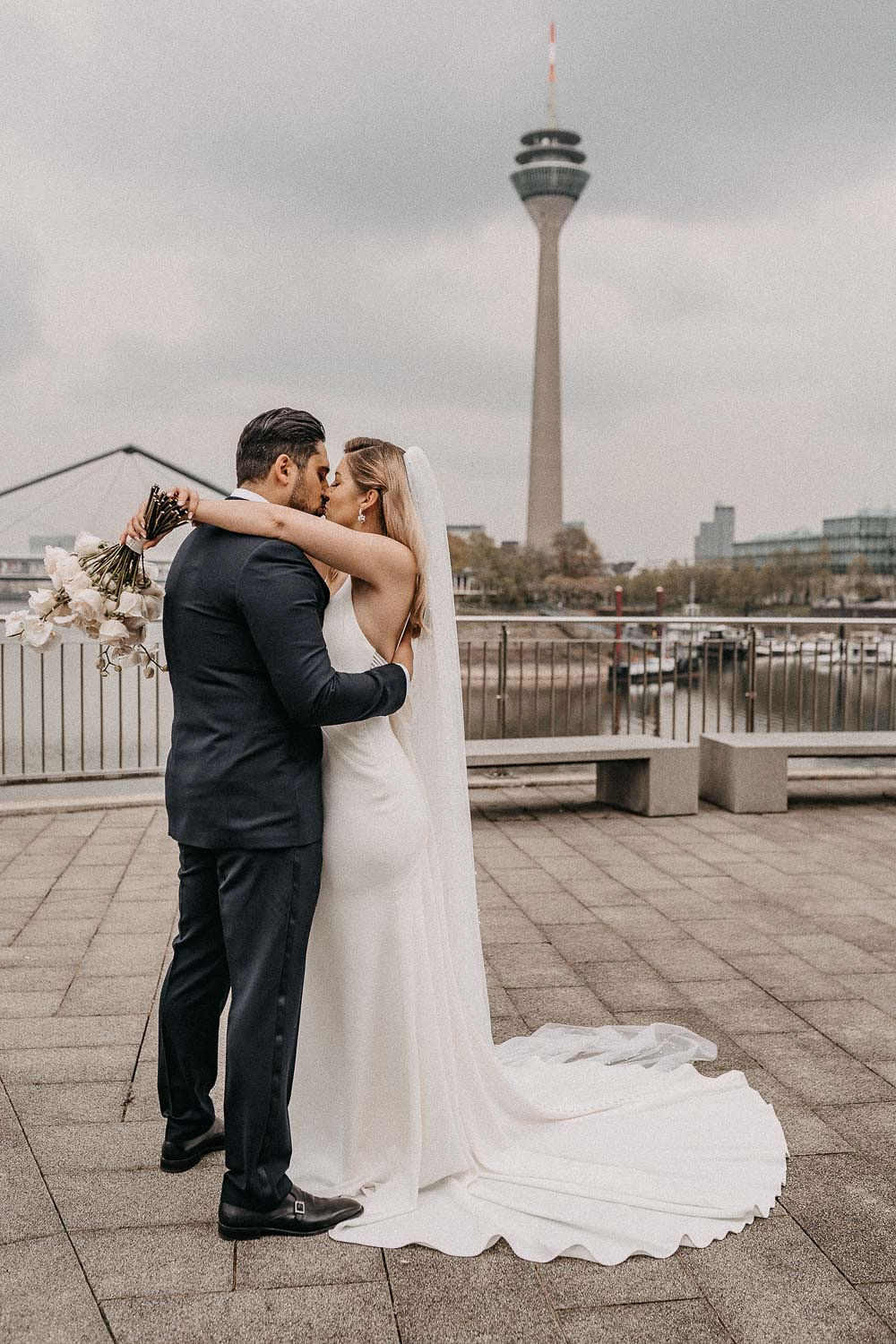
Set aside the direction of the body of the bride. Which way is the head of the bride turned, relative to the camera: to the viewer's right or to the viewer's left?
to the viewer's left

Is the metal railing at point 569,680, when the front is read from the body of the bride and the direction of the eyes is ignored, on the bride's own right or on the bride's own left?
on the bride's own right

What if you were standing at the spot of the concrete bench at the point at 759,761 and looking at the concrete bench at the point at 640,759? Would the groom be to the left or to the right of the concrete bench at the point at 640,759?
left

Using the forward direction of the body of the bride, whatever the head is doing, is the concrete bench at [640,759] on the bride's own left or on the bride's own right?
on the bride's own right

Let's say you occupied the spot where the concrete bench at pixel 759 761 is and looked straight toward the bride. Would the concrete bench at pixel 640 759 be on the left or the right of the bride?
right

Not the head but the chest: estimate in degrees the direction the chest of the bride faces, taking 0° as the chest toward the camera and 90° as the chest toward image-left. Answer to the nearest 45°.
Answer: approximately 90°

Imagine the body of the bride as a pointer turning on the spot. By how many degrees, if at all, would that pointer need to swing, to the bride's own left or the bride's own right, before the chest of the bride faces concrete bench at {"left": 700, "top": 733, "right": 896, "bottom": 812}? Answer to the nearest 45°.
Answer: approximately 90° to the bride's own right
